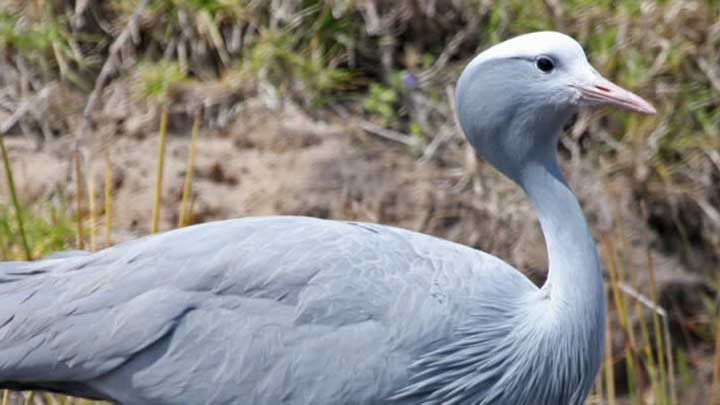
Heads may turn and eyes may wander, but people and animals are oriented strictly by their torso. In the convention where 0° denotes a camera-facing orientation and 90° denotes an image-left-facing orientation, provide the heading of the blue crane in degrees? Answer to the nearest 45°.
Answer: approximately 270°
